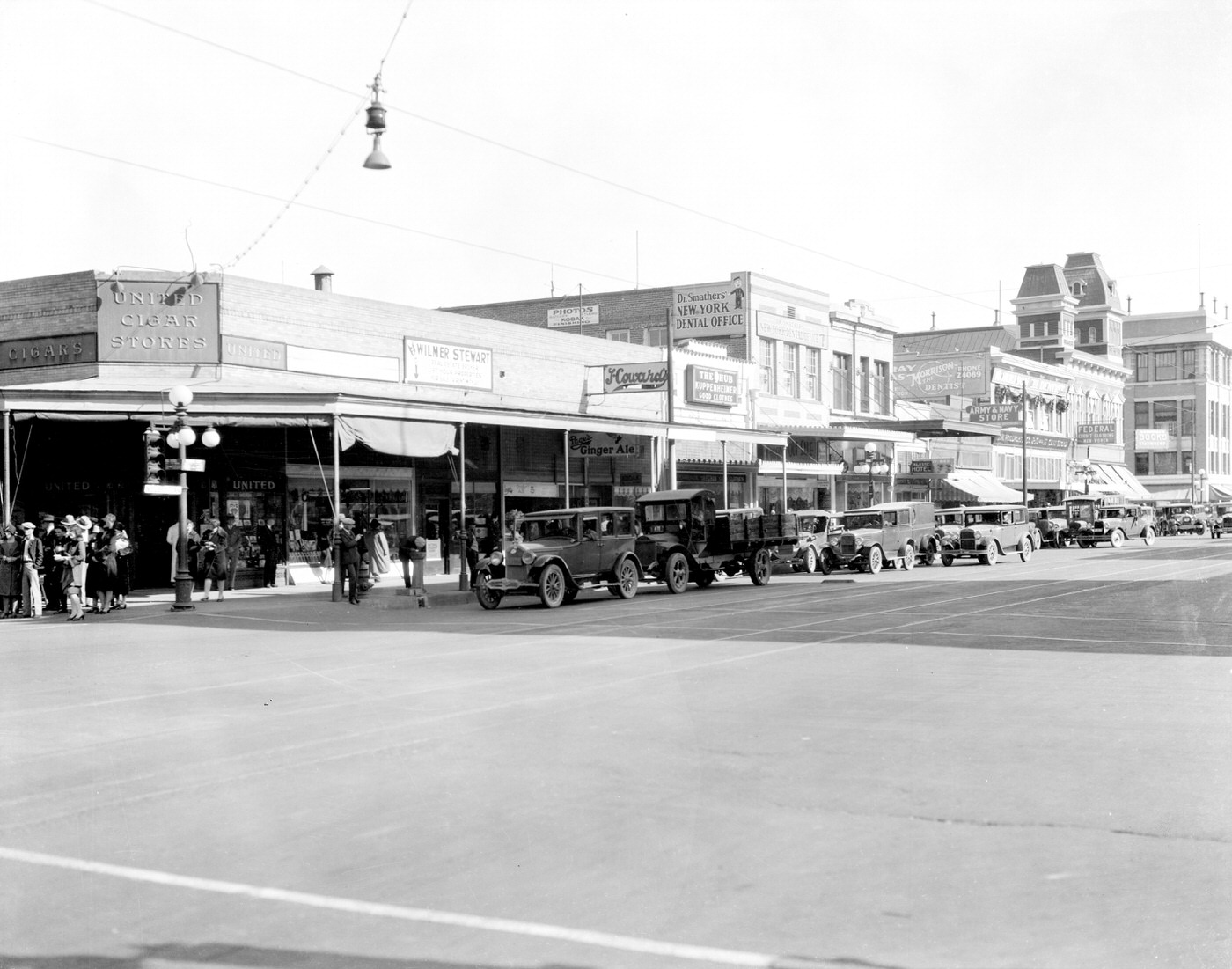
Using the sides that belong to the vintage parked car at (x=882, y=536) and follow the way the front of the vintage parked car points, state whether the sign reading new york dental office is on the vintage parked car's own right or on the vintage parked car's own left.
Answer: on the vintage parked car's own right

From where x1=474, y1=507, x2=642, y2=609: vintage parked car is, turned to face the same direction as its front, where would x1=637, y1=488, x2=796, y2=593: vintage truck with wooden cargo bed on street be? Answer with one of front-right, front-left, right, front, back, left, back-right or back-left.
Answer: back

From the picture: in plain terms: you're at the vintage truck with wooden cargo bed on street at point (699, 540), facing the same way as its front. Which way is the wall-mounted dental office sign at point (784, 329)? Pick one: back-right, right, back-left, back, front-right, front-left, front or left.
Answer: back-right

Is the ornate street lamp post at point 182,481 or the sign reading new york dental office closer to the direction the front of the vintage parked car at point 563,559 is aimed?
the ornate street lamp post

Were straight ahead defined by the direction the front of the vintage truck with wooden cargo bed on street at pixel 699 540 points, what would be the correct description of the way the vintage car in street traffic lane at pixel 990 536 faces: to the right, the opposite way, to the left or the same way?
the same way

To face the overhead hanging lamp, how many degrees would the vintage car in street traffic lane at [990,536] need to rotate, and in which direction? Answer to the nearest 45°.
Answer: approximately 45° to its left

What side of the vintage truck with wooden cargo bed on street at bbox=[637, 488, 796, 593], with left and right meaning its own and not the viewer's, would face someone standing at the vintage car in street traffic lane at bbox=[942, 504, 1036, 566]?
back

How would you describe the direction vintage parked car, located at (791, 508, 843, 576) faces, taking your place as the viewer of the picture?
facing the viewer and to the left of the viewer

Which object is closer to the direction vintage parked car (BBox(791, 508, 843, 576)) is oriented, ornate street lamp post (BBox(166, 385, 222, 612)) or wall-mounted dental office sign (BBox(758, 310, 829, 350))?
the ornate street lamp post

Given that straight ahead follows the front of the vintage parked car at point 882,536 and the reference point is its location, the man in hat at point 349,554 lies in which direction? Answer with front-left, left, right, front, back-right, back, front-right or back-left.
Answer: front

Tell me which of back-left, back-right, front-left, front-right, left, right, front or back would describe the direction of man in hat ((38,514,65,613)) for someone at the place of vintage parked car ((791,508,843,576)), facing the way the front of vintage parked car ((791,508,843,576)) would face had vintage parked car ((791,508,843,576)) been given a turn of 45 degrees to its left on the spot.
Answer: front-right

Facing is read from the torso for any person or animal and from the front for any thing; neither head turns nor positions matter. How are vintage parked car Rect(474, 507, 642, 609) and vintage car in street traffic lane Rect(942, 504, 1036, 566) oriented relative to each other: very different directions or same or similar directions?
same or similar directions

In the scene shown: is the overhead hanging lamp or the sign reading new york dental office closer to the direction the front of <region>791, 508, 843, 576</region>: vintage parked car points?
the overhead hanging lamp

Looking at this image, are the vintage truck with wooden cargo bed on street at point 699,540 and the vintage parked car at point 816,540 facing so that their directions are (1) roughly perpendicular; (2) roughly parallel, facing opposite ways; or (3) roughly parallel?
roughly parallel

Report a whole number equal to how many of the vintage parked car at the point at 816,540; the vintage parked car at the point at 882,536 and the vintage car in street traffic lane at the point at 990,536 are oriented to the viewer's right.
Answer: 0

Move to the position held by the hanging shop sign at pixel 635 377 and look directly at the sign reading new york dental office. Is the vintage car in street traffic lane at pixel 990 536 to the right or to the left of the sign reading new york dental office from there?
right

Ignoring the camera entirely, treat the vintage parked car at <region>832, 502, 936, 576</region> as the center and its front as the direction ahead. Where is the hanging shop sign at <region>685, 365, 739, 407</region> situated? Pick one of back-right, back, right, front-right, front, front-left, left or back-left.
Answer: right

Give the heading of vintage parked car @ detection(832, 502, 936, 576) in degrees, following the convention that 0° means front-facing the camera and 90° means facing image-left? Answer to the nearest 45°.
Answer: approximately 45°

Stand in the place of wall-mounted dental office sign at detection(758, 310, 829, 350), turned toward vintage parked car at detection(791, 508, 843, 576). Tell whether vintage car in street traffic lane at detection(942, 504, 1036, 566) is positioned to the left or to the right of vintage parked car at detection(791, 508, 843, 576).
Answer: left

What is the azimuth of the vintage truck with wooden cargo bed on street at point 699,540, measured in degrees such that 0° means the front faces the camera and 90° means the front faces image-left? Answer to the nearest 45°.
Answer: approximately 45°

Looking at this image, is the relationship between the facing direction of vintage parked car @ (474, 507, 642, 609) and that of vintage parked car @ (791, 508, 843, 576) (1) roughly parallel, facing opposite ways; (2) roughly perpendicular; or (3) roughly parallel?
roughly parallel

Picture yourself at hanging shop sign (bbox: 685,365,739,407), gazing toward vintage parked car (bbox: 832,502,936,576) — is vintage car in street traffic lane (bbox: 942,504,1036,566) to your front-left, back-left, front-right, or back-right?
front-left

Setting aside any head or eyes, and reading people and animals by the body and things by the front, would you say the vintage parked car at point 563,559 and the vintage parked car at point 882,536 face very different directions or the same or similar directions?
same or similar directions
